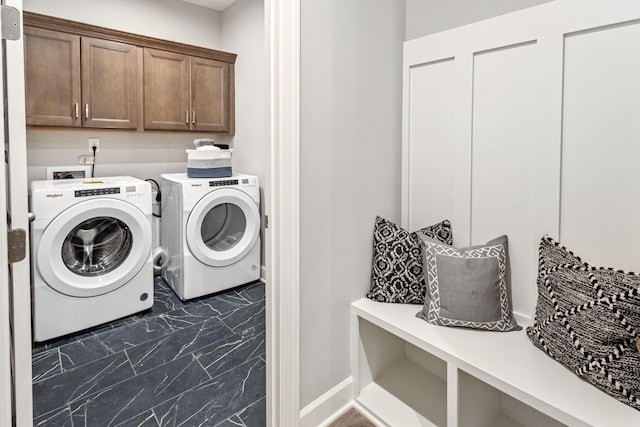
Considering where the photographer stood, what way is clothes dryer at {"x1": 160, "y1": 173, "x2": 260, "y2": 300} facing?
facing the viewer and to the right of the viewer

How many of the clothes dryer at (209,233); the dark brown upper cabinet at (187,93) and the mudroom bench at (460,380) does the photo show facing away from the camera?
0

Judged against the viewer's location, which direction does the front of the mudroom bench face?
facing the viewer and to the left of the viewer

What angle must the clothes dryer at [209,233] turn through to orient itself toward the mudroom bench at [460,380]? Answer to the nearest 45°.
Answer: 0° — it already faces it

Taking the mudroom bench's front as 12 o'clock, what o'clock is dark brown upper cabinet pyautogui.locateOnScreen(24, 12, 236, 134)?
The dark brown upper cabinet is roughly at 2 o'clock from the mudroom bench.

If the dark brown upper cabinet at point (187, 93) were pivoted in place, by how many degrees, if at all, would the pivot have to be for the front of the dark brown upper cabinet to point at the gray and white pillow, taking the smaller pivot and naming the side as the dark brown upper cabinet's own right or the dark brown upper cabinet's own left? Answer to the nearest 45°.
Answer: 0° — it already faces it
